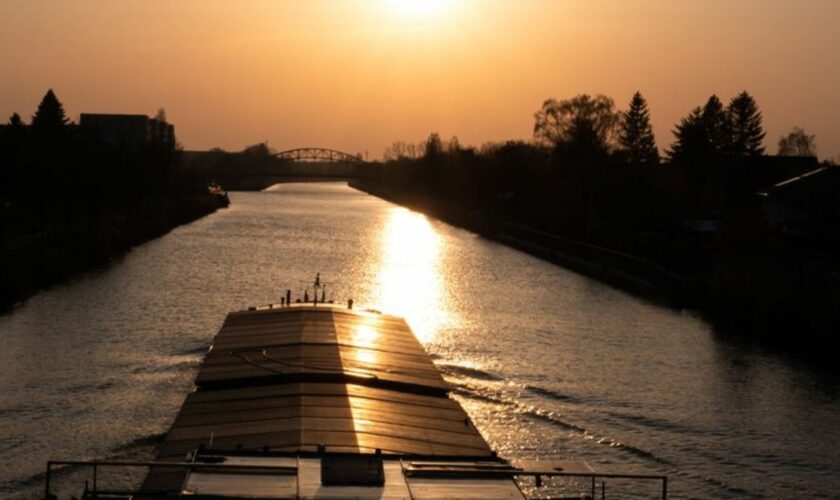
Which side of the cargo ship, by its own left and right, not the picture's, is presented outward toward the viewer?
back
